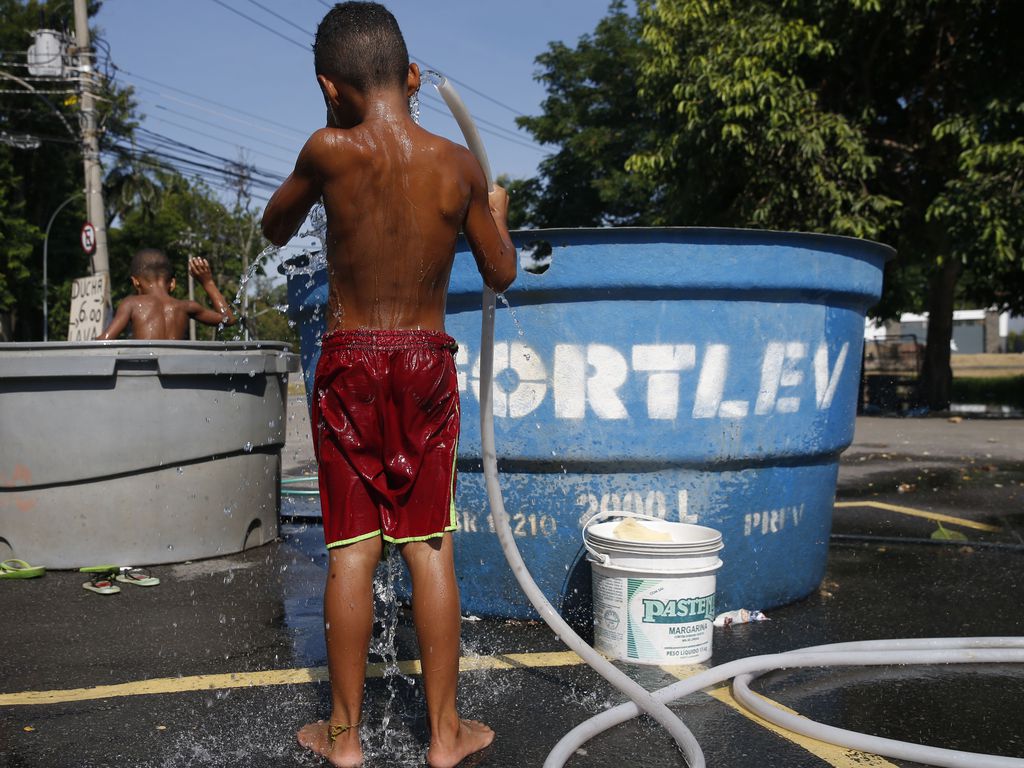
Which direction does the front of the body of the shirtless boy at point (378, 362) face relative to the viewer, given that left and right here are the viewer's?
facing away from the viewer

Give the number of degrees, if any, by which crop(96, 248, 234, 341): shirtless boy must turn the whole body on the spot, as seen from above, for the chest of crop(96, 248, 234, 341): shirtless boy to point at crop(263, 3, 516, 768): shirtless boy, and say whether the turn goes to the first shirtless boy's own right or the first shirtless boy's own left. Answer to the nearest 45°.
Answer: approximately 180°

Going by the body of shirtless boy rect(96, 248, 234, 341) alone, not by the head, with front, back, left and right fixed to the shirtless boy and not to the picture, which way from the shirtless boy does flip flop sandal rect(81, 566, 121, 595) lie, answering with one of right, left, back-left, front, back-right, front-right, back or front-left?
back

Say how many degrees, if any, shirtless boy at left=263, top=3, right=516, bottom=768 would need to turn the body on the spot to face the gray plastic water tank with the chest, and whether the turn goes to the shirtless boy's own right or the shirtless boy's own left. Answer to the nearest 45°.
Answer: approximately 45° to the shirtless boy's own left

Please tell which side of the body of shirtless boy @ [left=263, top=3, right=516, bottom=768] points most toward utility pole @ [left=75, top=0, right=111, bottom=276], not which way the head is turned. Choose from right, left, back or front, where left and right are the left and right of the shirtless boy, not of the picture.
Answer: front

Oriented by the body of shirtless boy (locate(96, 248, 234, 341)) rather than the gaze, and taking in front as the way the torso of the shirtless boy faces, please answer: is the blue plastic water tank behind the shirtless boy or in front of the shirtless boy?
behind

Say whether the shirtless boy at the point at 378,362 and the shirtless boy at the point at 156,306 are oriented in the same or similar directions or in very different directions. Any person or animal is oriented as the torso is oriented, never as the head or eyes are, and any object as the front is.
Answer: same or similar directions

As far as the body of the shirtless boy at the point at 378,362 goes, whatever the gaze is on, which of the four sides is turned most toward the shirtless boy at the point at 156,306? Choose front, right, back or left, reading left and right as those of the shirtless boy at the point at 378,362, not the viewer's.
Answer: front

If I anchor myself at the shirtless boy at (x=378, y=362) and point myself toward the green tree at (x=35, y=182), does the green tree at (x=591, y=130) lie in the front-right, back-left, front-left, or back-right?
front-right

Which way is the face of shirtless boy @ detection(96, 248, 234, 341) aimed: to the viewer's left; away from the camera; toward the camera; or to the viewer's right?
away from the camera

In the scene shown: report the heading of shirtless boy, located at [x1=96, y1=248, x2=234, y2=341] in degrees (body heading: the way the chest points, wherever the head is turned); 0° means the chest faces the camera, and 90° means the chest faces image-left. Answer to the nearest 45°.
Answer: approximately 180°

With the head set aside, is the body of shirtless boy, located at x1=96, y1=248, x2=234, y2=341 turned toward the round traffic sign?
yes

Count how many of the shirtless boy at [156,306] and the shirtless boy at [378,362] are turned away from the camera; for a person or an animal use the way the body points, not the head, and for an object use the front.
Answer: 2

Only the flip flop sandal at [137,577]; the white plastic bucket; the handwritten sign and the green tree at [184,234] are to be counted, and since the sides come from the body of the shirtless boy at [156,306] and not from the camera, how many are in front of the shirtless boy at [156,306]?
2

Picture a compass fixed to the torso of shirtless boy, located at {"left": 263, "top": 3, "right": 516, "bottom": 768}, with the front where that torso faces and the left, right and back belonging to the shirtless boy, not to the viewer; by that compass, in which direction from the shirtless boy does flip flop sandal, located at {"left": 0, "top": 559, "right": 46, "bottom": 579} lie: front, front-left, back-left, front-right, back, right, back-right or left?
front-left
